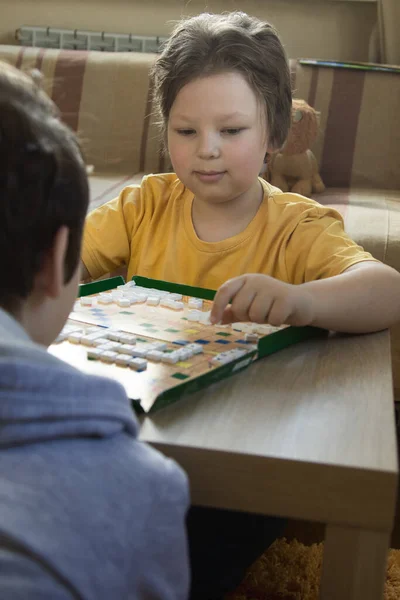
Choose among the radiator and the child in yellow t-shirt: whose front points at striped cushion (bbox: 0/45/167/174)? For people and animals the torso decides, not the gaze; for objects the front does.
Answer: the radiator

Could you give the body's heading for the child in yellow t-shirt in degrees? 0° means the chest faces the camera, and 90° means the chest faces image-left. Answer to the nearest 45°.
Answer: approximately 0°

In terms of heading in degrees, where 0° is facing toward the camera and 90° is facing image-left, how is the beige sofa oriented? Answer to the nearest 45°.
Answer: approximately 0°

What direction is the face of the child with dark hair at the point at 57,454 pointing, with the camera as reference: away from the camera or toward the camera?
away from the camera

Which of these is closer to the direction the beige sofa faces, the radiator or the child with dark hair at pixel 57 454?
the child with dark hair

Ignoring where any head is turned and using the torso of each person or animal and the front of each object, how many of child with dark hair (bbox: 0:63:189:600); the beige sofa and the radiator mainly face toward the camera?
2

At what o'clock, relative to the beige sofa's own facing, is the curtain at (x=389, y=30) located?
The curtain is roughly at 8 o'clock from the beige sofa.
